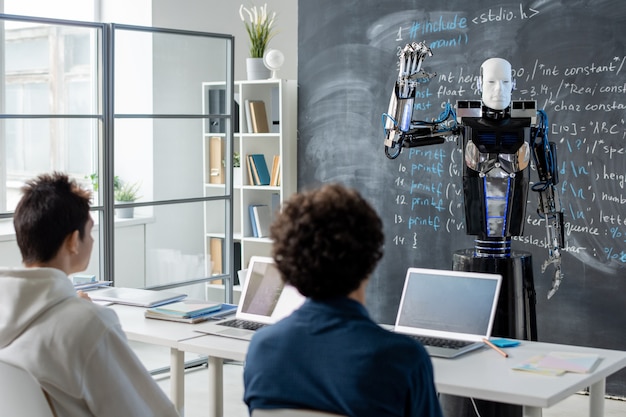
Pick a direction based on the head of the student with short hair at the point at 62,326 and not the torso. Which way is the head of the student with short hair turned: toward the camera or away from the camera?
away from the camera

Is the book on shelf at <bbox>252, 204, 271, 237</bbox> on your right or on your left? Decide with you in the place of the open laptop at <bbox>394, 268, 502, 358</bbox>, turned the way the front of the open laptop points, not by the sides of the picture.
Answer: on your right

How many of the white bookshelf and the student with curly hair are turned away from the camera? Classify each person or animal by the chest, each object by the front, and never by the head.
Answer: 1

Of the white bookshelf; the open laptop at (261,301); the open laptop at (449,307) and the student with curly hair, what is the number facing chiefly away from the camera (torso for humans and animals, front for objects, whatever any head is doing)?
1

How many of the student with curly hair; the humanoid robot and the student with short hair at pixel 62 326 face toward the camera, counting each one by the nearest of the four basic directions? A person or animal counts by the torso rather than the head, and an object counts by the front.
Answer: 1

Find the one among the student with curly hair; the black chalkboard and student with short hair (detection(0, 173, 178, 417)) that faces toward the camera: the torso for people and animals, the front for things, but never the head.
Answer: the black chalkboard

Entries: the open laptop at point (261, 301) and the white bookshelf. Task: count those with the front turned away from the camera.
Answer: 0

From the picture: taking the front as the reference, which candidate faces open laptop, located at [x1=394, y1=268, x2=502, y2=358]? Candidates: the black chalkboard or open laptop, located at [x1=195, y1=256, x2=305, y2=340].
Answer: the black chalkboard

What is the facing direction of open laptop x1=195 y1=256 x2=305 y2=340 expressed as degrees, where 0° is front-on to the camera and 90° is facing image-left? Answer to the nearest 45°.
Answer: approximately 45°

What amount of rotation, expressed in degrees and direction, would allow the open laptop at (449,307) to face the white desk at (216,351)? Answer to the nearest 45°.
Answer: approximately 45° to its right

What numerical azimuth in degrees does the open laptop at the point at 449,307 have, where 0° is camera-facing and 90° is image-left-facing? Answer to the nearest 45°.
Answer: approximately 45°

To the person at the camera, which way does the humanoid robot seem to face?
facing the viewer

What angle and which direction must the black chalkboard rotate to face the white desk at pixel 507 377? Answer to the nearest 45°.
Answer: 0° — it already faces it

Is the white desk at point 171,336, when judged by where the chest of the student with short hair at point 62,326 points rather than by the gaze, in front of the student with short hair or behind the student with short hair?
in front
